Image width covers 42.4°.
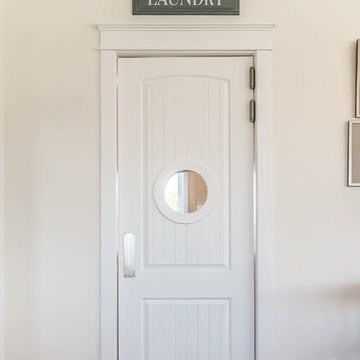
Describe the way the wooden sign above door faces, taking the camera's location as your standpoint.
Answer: facing the viewer

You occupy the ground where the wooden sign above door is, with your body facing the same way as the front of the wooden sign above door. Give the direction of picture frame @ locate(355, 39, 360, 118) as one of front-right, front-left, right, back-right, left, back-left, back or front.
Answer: left

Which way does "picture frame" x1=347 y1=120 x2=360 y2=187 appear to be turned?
toward the camera

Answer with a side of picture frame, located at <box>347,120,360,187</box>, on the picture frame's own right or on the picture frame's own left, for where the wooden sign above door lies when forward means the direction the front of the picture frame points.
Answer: on the picture frame's own right

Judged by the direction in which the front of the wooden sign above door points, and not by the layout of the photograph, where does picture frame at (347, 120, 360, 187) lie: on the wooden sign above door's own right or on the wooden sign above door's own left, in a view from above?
on the wooden sign above door's own left

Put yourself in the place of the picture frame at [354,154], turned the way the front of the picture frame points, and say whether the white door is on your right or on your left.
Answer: on your right

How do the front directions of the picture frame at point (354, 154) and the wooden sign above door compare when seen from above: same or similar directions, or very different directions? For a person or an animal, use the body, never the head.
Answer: same or similar directions

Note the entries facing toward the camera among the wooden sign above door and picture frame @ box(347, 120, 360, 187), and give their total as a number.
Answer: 2
